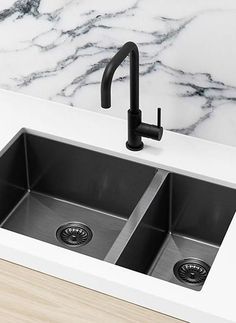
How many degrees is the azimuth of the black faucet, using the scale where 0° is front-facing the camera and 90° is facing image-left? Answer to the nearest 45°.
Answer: approximately 45°
